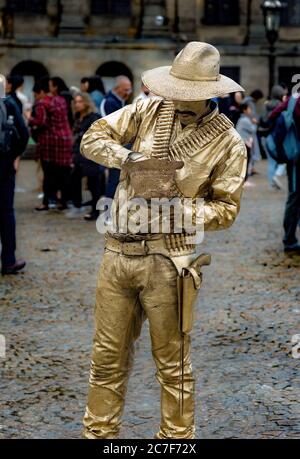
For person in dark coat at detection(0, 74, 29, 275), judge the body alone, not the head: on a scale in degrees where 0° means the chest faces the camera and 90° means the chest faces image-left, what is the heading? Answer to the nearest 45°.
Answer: approximately 225°

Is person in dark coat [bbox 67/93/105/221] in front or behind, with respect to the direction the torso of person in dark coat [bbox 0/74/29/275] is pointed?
in front

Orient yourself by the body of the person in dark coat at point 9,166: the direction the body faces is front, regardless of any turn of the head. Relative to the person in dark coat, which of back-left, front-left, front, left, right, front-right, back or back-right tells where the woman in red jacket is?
front-left

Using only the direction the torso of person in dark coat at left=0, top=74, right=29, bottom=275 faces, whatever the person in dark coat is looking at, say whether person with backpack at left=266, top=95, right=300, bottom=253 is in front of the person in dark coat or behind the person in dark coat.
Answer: in front

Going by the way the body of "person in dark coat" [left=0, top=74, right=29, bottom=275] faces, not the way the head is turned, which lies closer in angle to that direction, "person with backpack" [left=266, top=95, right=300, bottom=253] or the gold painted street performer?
the person with backpack

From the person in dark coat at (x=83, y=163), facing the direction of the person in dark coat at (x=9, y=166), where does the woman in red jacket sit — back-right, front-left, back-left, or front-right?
back-right
